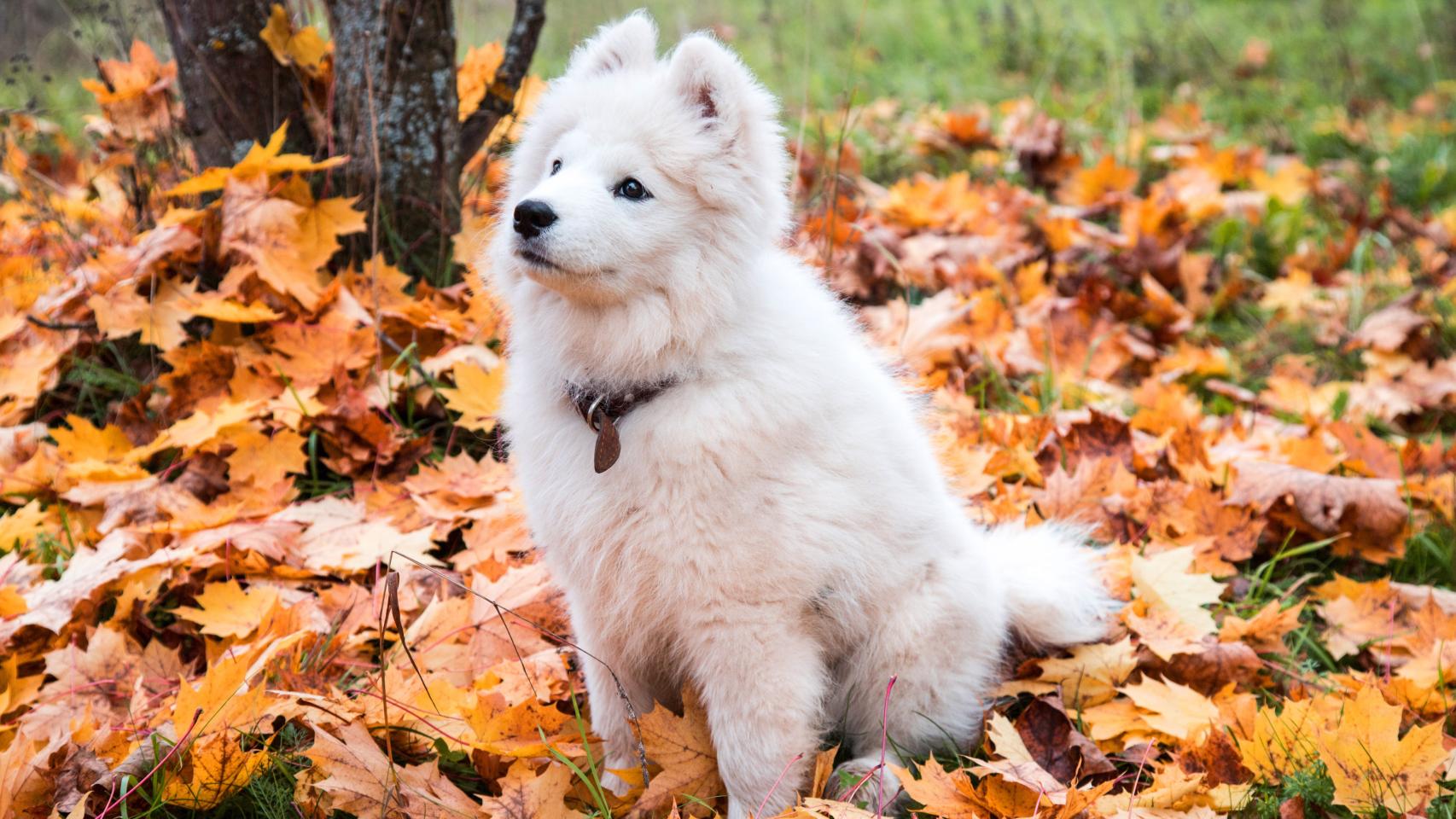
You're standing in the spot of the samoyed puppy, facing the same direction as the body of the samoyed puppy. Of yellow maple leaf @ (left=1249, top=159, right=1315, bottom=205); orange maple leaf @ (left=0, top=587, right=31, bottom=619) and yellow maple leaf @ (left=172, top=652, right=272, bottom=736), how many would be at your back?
1

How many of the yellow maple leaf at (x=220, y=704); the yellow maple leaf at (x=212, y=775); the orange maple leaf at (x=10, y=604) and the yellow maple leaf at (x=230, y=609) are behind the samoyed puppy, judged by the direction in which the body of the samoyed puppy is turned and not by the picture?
0

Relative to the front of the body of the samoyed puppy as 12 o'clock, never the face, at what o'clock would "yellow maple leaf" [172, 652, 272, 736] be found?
The yellow maple leaf is roughly at 1 o'clock from the samoyed puppy.

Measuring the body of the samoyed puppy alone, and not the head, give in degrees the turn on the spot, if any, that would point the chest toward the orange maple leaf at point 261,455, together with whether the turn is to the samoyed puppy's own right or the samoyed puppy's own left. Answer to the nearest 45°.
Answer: approximately 90° to the samoyed puppy's own right

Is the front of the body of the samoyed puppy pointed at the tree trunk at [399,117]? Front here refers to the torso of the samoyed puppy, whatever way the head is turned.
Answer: no

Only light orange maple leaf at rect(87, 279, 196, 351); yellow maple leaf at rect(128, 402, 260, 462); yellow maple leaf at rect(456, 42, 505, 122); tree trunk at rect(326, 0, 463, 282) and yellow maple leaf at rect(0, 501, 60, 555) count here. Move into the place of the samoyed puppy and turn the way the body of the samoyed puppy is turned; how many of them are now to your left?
0

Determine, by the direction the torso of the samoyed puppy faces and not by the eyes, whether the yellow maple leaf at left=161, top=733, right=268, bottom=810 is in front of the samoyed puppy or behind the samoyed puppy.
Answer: in front

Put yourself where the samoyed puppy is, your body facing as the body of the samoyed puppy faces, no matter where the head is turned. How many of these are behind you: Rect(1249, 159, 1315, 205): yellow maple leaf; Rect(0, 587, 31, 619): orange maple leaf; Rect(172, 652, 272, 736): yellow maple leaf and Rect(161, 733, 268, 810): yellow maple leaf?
1

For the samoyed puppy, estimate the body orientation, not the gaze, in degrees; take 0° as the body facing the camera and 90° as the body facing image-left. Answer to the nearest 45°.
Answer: approximately 45°

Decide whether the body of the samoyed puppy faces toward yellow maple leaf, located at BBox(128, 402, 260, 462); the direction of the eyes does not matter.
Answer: no

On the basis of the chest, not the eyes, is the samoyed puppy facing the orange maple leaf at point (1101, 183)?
no

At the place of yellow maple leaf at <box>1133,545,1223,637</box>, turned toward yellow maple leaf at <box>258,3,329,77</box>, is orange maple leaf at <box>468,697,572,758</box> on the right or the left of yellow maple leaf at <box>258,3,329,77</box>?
left

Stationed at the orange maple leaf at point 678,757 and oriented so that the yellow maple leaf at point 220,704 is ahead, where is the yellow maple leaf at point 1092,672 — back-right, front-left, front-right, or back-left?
back-right
